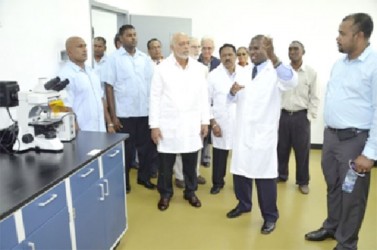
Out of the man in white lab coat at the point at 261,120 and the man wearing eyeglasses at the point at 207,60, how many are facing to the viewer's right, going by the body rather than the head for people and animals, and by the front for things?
0

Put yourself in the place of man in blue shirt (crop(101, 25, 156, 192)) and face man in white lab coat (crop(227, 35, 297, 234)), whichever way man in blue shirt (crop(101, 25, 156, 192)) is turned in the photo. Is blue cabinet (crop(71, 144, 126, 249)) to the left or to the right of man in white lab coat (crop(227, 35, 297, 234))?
right

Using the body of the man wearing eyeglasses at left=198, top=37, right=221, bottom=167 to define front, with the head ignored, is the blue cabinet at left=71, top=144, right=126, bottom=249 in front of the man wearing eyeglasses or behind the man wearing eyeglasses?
in front

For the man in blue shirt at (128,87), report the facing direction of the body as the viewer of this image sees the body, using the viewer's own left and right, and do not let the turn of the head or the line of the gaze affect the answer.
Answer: facing the viewer and to the right of the viewer

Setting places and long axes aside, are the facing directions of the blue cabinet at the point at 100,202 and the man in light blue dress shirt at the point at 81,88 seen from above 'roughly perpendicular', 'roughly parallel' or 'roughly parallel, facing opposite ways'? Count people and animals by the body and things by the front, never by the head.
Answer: roughly parallel

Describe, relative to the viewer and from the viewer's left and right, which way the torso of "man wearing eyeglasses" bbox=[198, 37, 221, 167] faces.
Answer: facing the viewer

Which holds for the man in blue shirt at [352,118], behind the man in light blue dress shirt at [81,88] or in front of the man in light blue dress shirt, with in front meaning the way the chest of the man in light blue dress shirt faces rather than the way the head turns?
in front

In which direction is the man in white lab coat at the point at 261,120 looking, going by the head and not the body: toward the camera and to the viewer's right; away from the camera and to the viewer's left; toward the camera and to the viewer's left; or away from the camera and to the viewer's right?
toward the camera and to the viewer's left

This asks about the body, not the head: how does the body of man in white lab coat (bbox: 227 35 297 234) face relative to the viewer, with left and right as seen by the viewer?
facing the viewer and to the left of the viewer

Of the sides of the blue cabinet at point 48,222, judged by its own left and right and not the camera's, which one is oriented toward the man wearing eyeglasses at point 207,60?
left

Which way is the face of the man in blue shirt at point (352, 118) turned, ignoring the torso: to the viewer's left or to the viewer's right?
to the viewer's left

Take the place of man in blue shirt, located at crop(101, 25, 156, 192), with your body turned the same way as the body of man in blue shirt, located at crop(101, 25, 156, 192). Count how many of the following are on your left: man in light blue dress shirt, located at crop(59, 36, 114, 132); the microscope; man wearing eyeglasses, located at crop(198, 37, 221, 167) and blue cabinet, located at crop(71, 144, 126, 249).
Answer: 1

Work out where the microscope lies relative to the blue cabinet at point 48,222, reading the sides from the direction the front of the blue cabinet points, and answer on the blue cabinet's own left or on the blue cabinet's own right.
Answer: on the blue cabinet's own left

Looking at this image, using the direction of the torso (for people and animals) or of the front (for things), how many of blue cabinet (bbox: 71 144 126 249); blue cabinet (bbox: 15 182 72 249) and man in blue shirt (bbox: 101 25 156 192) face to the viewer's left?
0

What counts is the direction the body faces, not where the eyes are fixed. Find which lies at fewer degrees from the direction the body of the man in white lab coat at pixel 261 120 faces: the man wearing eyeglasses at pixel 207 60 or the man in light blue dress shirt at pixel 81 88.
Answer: the man in light blue dress shirt

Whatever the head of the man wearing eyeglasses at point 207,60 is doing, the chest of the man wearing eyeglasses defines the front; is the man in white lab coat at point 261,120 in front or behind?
in front

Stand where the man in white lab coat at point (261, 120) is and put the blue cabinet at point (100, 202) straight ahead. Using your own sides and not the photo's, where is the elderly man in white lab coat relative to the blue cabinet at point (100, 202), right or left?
right

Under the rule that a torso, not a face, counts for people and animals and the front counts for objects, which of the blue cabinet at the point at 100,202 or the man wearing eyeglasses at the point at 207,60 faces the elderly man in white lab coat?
the man wearing eyeglasses
